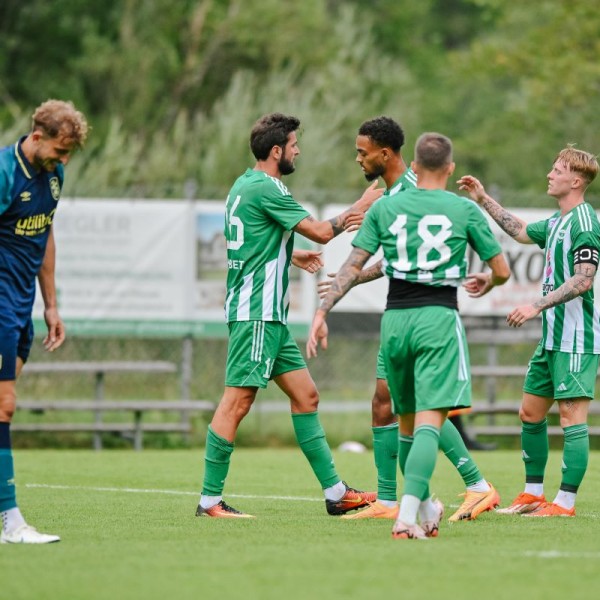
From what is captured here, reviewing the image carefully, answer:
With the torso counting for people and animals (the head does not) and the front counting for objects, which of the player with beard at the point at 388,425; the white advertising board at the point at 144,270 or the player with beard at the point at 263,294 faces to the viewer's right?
the player with beard at the point at 263,294

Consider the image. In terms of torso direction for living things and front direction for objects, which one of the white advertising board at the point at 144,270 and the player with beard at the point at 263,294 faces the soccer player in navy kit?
the white advertising board

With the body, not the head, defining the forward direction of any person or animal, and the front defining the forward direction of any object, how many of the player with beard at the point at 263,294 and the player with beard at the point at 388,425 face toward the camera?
0

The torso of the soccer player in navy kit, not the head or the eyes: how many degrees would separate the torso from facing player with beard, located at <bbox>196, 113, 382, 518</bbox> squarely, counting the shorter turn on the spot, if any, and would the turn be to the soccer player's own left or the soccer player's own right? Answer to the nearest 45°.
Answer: approximately 90° to the soccer player's own left

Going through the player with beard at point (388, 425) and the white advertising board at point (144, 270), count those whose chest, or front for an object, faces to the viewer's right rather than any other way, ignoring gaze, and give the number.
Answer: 0

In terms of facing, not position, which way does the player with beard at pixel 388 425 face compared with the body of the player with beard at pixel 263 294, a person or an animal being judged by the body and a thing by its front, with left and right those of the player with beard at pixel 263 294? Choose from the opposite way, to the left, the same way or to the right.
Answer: the opposite way

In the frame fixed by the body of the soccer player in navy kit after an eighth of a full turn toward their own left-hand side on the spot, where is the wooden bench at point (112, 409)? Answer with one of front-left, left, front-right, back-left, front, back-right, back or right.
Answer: left

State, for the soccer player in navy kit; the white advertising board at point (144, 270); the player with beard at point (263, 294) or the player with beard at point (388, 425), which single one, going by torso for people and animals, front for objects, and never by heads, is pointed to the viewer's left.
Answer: the player with beard at point (388, 425)

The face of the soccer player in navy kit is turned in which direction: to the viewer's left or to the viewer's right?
to the viewer's right

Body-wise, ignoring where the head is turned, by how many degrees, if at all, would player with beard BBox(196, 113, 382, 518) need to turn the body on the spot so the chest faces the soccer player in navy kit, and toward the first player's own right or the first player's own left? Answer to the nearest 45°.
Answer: approximately 135° to the first player's own right

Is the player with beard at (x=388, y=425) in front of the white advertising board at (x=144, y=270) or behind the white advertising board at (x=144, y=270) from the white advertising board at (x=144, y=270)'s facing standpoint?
in front

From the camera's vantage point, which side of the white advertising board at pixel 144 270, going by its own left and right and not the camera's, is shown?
front

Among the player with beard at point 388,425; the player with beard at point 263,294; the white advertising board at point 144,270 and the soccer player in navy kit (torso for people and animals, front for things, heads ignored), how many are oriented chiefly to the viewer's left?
1

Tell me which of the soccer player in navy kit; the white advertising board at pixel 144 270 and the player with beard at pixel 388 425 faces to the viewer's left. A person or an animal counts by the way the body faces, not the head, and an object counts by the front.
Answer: the player with beard

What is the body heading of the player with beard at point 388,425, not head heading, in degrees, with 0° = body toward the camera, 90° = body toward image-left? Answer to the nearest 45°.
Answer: approximately 90°

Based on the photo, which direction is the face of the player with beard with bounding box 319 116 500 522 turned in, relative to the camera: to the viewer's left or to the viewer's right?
to the viewer's left

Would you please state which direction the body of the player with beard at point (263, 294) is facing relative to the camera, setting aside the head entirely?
to the viewer's right
